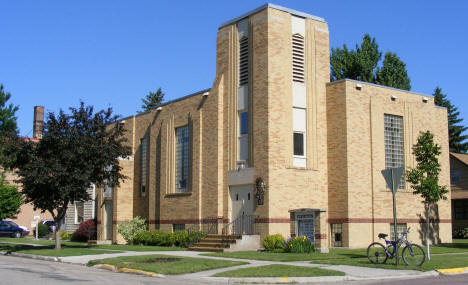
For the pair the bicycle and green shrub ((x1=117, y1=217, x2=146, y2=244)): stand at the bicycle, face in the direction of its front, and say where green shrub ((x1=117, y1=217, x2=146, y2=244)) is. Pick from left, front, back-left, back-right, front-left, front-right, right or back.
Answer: back-left

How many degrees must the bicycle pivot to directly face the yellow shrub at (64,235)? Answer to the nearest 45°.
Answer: approximately 135° to its left

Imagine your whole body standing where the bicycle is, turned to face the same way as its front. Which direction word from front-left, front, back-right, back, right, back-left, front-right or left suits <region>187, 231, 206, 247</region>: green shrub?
back-left

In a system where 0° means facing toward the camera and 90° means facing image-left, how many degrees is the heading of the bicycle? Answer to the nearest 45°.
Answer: approximately 270°
